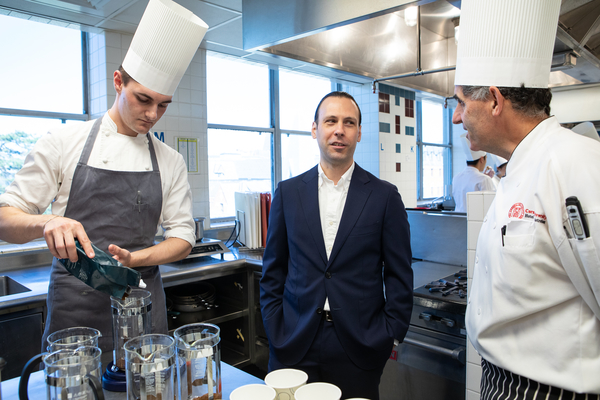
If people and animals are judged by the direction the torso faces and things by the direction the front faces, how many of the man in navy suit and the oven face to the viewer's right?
0

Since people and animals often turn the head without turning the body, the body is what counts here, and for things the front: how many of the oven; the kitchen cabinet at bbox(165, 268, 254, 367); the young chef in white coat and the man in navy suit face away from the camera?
0

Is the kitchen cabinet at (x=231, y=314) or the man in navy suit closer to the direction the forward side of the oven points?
the man in navy suit

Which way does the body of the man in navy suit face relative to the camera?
toward the camera

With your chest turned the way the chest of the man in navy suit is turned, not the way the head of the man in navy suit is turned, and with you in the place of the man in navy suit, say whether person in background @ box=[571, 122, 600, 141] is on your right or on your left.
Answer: on your left

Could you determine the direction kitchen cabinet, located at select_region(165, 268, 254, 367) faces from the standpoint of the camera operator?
facing the viewer and to the right of the viewer

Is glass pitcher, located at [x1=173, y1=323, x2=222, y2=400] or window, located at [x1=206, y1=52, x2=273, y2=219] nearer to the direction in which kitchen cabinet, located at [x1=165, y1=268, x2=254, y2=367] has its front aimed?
the glass pitcher

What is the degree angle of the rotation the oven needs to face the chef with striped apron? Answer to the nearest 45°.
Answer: approximately 45° to its left

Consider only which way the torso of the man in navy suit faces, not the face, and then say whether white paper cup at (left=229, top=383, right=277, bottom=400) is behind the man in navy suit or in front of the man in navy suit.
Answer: in front

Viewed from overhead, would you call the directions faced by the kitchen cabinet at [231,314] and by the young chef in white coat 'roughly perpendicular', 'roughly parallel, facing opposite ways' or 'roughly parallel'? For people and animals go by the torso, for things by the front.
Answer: roughly parallel

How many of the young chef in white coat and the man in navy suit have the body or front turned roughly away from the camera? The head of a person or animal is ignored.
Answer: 0
